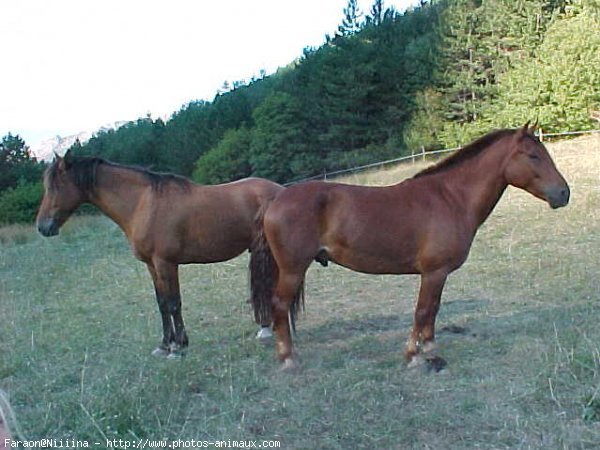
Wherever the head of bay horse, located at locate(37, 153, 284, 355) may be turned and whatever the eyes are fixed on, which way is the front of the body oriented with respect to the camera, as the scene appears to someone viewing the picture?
to the viewer's left

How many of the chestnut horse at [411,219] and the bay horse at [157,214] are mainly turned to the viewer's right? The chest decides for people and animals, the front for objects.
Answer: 1

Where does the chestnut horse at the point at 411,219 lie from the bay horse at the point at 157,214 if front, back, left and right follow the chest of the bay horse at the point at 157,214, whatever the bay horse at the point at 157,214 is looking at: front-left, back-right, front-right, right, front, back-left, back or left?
back-left

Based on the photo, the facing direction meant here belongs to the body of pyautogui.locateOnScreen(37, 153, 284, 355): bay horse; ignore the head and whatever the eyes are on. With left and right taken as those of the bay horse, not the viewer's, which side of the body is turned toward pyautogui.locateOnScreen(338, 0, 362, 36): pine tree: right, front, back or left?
right

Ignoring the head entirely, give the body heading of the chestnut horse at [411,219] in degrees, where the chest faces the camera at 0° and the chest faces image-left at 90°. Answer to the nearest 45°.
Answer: approximately 270°

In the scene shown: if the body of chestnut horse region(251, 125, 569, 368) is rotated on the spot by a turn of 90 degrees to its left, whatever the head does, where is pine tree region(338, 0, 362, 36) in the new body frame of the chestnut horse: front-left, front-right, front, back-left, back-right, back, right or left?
front

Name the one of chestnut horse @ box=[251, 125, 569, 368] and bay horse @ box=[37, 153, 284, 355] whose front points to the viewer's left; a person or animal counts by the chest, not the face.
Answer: bay horse @ box=[37, 153, 284, 355]

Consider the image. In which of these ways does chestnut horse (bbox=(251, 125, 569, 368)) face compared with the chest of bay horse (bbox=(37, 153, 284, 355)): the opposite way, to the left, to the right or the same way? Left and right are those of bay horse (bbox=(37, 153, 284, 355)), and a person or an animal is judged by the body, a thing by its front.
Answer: the opposite way
